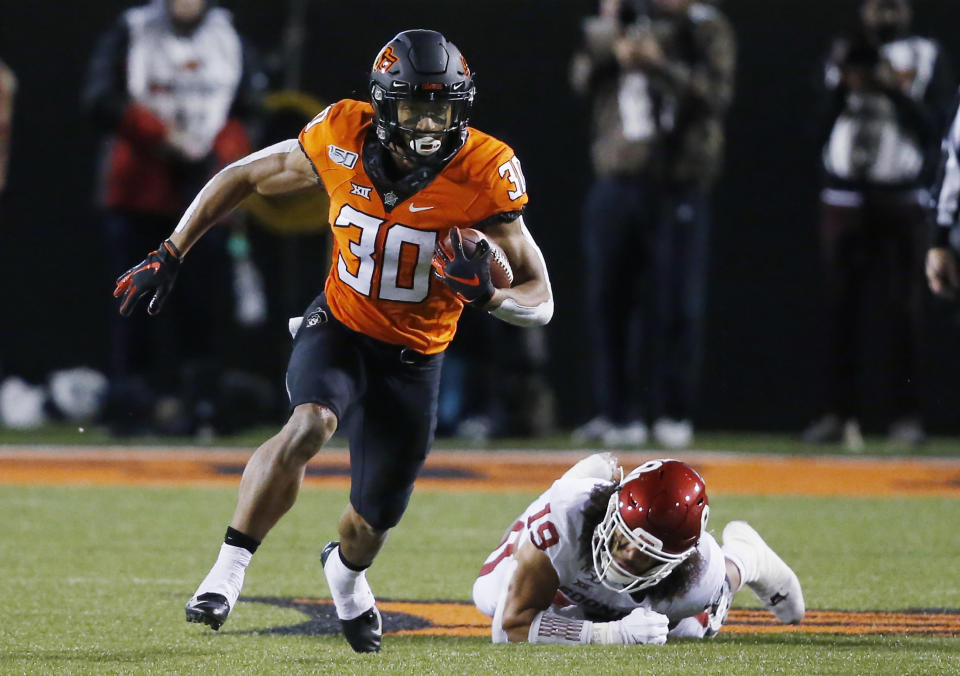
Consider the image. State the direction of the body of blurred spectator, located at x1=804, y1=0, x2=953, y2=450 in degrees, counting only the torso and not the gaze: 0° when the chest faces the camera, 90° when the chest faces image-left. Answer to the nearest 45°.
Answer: approximately 0°

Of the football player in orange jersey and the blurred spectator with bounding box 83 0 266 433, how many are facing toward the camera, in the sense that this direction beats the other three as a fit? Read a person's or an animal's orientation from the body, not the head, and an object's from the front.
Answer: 2

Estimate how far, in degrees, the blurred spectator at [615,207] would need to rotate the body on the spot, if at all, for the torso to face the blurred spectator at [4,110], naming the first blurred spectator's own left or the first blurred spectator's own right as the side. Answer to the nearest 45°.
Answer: approximately 45° to the first blurred spectator's own right

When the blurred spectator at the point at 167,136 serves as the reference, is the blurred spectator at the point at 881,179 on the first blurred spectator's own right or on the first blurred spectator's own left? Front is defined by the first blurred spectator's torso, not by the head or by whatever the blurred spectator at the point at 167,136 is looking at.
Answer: on the first blurred spectator's own left

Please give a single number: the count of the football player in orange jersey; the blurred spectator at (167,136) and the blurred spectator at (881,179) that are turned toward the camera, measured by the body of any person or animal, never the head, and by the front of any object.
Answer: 3

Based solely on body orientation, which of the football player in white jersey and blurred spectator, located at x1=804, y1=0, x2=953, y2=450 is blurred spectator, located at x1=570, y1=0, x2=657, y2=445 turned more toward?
the football player in white jersey

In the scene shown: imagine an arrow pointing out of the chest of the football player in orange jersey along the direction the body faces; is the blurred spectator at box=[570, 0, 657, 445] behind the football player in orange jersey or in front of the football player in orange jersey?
behind

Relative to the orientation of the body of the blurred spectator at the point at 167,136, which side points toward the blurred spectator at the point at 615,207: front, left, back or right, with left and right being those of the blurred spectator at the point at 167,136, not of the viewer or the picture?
left
